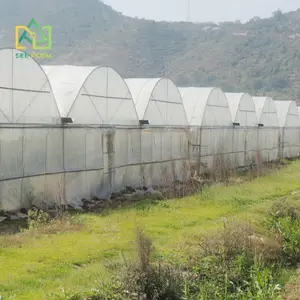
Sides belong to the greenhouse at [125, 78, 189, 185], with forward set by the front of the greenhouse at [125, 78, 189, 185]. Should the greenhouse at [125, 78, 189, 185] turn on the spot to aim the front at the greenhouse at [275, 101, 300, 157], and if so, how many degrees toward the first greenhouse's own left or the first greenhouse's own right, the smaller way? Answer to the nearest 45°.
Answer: approximately 90° to the first greenhouse's own left

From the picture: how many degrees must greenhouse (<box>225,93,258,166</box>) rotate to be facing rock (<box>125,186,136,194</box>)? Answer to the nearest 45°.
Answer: approximately 45° to its right

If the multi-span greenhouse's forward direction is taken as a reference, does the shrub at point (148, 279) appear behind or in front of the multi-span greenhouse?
in front

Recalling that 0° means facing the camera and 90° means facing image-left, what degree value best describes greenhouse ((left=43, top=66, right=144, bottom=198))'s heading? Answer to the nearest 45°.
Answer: approximately 315°

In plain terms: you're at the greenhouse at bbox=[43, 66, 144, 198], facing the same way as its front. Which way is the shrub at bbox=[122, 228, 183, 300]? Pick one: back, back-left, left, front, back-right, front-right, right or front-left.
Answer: front-right

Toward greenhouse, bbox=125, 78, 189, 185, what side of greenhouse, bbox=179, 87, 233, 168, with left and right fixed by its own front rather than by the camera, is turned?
right

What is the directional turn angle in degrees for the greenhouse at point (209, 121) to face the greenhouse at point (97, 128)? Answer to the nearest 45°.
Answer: approximately 90° to its right

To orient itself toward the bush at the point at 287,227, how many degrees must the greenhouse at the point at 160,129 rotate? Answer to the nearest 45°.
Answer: approximately 45° to its right

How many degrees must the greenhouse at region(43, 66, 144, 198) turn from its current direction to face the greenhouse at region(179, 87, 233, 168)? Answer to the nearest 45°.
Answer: approximately 90° to its left

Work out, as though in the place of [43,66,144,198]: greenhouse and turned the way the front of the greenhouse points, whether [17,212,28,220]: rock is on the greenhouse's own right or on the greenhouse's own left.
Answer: on the greenhouse's own right
